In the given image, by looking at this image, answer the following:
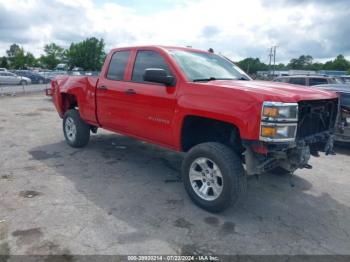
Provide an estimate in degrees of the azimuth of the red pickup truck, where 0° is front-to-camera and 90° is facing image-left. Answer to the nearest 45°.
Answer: approximately 315°

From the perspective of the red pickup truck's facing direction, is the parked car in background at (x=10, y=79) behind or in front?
behind
